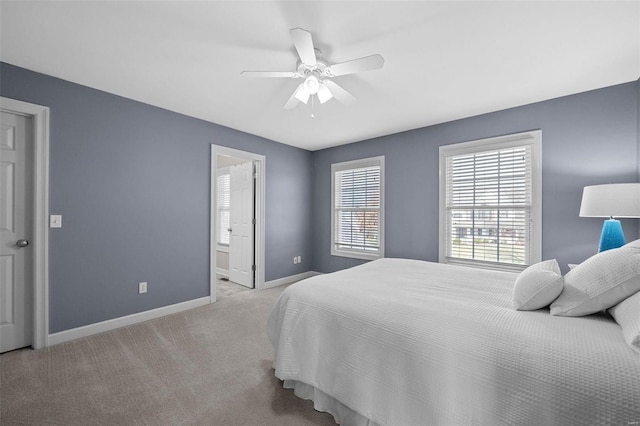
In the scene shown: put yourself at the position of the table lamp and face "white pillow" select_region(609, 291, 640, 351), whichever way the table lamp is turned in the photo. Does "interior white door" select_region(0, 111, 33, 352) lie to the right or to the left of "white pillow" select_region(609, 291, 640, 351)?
right

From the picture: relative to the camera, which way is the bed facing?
to the viewer's left

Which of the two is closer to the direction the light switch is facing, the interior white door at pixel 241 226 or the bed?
the bed

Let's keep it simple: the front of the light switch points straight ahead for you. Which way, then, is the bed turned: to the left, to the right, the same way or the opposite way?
the opposite way

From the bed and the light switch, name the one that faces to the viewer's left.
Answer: the bed

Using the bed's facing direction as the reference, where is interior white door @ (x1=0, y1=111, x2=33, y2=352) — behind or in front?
in front

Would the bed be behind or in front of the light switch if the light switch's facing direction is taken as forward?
in front

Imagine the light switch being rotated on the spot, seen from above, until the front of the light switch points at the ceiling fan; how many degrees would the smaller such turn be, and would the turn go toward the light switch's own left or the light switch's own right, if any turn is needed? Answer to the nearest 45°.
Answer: approximately 45° to the light switch's own left

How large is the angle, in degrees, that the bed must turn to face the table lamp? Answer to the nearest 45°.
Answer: approximately 135° to its right

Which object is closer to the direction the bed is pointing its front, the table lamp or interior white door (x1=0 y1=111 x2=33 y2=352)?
the interior white door

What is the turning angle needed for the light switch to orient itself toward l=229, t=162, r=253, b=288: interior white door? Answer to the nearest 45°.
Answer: approximately 90° to its left

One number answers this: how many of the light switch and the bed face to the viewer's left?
1
